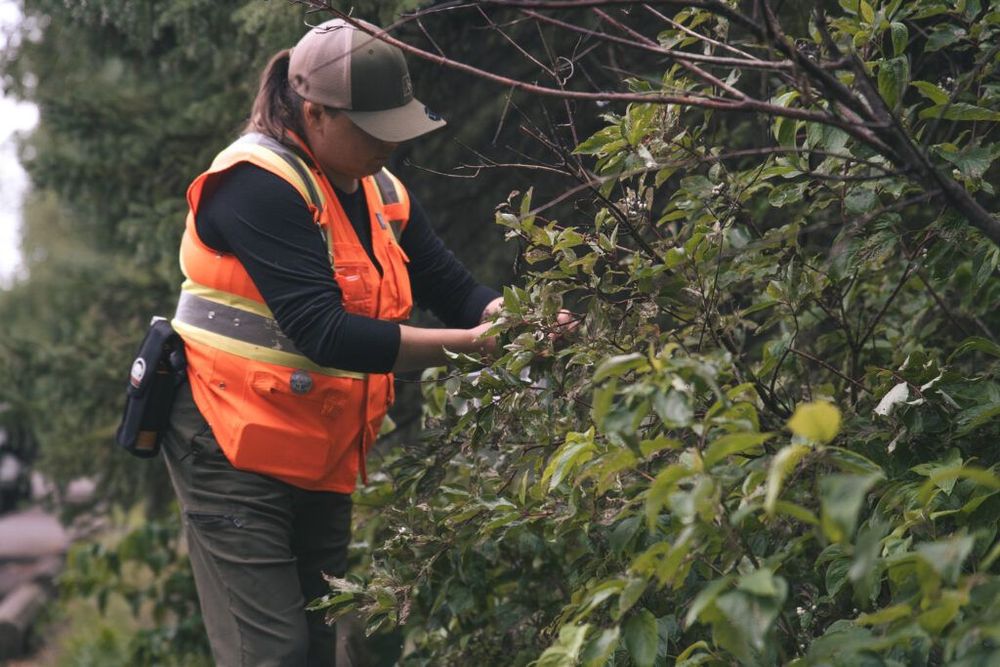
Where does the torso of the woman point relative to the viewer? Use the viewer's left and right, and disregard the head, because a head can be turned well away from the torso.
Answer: facing the viewer and to the right of the viewer

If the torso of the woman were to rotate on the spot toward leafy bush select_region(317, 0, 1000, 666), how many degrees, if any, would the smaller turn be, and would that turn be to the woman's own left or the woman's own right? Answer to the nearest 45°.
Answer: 0° — they already face it
